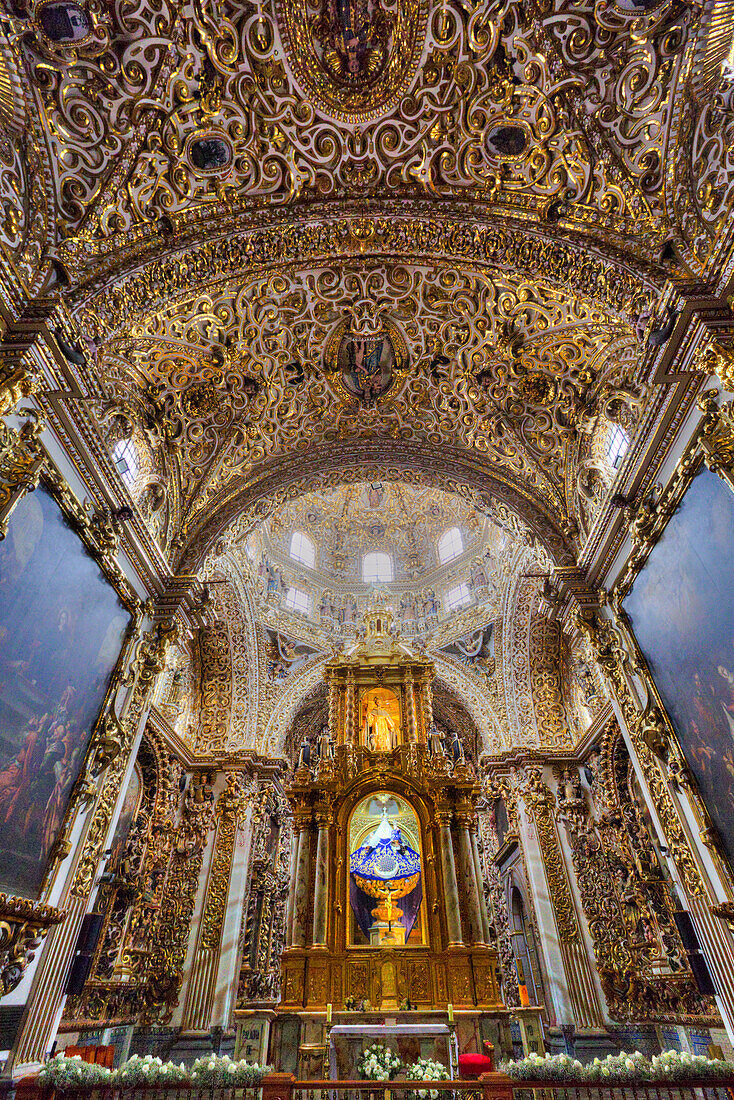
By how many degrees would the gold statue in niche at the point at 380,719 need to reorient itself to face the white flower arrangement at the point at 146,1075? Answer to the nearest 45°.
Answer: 0° — it already faces it

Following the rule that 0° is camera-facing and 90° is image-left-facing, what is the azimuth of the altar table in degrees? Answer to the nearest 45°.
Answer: approximately 0°

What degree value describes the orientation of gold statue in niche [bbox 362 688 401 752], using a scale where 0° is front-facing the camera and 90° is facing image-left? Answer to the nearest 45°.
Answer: approximately 0°
